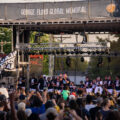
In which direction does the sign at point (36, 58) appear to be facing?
toward the camera

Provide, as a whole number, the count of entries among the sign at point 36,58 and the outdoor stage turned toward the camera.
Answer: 2

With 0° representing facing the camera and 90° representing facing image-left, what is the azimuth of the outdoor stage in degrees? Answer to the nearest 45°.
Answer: approximately 0°

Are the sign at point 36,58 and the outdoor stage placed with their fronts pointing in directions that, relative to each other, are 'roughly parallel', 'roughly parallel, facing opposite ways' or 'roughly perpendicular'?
roughly parallel
